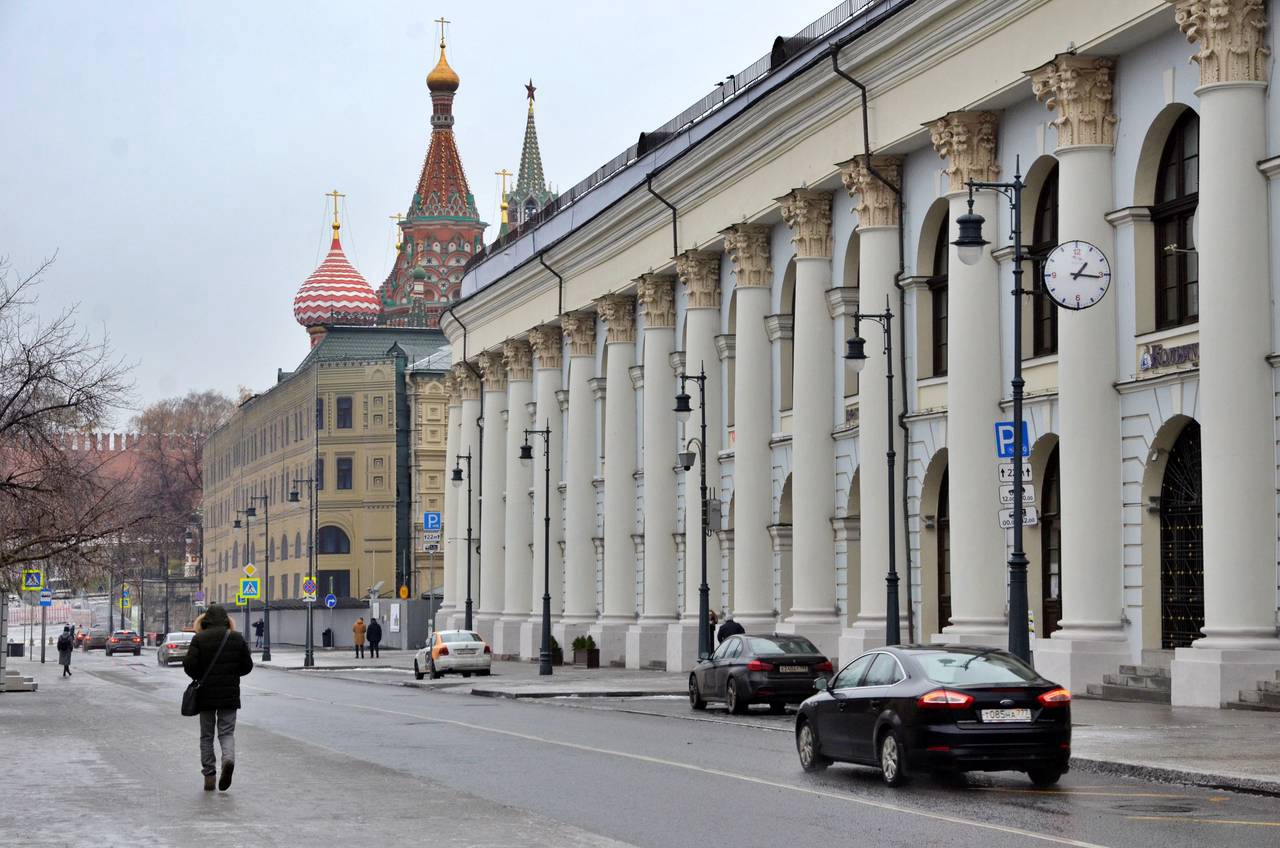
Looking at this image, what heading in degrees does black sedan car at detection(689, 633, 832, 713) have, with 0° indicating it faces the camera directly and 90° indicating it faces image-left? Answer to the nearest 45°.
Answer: approximately 135°

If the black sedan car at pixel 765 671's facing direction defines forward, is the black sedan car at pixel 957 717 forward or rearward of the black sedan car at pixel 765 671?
rearward

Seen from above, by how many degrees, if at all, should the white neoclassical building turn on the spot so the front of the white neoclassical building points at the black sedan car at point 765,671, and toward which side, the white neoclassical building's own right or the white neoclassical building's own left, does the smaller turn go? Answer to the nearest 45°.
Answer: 0° — it already faces it

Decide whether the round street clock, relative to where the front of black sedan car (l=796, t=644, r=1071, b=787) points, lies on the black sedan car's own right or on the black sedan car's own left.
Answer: on the black sedan car's own right

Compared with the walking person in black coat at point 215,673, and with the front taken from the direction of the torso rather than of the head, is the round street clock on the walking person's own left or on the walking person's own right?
on the walking person's own right

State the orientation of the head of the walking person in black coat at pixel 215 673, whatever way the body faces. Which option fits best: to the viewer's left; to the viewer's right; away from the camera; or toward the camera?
away from the camera

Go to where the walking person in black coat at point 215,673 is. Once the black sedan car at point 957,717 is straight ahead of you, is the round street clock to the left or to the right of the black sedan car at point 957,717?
left

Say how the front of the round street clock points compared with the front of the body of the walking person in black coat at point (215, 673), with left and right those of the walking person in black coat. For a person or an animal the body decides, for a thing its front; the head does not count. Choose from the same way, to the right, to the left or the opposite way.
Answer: the opposite way

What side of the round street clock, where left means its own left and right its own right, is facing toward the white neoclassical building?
back

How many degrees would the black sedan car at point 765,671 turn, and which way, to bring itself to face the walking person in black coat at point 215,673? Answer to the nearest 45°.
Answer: approximately 135° to its left

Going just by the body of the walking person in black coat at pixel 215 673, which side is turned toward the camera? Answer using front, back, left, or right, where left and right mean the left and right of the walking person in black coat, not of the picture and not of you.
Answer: back

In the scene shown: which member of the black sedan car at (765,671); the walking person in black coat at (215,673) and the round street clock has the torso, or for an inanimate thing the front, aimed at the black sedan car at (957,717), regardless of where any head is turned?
the round street clock

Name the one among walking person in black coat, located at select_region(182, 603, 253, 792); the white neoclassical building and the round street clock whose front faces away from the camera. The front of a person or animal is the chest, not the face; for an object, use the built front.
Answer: the walking person in black coat

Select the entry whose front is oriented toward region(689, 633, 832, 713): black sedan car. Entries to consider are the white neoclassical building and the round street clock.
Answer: the white neoclassical building

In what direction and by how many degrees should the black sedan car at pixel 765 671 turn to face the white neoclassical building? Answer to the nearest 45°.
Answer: approximately 90° to its right

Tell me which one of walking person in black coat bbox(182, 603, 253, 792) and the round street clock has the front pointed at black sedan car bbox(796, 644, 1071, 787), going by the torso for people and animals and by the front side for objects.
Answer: the round street clock

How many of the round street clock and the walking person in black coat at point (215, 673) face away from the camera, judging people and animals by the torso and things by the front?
1

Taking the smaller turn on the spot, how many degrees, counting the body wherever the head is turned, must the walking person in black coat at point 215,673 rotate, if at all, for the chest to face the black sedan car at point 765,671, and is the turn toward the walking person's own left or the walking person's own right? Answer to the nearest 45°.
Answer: approximately 45° to the walking person's own right
